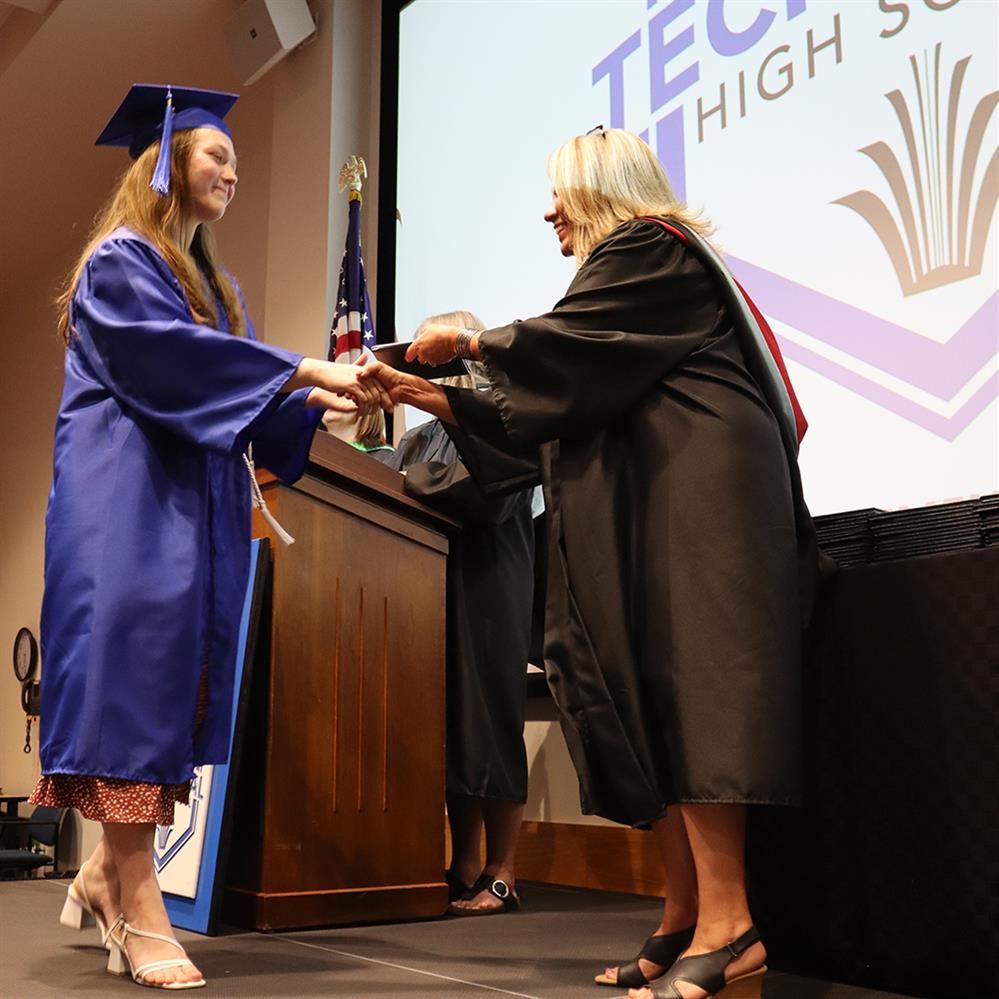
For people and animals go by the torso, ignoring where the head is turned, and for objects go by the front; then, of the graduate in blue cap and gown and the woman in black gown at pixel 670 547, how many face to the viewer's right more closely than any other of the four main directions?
1

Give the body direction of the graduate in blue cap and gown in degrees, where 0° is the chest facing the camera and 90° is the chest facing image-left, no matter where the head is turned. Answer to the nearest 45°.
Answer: approximately 270°

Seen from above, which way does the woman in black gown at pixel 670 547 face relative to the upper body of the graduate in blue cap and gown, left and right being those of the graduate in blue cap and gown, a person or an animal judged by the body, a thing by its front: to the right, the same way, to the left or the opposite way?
the opposite way

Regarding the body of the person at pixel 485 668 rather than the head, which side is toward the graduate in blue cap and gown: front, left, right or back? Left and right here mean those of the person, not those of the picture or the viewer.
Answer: front

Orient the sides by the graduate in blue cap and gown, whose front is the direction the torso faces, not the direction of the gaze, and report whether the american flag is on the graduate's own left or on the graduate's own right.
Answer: on the graduate's own left

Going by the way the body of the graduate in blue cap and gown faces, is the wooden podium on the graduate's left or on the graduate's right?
on the graduate's left

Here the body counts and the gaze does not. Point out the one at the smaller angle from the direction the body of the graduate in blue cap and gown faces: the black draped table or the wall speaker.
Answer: the black draped table

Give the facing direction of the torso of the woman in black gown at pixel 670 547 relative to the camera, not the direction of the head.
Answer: to the viewer's left

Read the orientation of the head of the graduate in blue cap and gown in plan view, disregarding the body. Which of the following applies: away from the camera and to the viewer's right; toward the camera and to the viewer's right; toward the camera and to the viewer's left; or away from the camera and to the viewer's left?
toward the camera and to the viewer's right

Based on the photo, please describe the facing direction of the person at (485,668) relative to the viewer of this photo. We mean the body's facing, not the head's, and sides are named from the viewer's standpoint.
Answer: facing the viewer and to the left of the viewer

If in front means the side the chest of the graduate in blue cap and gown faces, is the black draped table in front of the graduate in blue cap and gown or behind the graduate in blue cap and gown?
in front

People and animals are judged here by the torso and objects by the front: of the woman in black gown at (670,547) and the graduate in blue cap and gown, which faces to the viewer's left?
the woman in black gown

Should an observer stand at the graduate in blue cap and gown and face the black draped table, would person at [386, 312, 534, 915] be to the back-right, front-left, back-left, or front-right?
front-left

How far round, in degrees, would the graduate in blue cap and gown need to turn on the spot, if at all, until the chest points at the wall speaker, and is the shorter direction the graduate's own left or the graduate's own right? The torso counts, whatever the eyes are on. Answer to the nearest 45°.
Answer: approximately 90° to the graduate's own left
